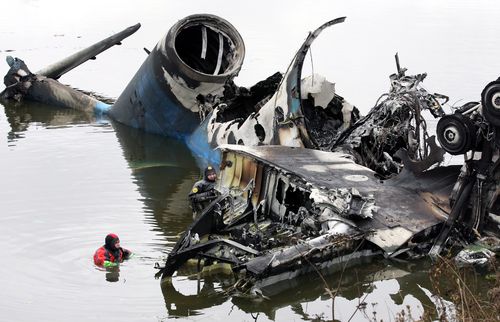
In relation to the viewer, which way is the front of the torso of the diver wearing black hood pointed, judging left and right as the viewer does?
facing the viewer and to the right of the viewer

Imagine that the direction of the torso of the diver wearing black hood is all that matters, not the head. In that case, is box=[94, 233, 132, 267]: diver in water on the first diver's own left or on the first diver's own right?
on the first diver's own right
